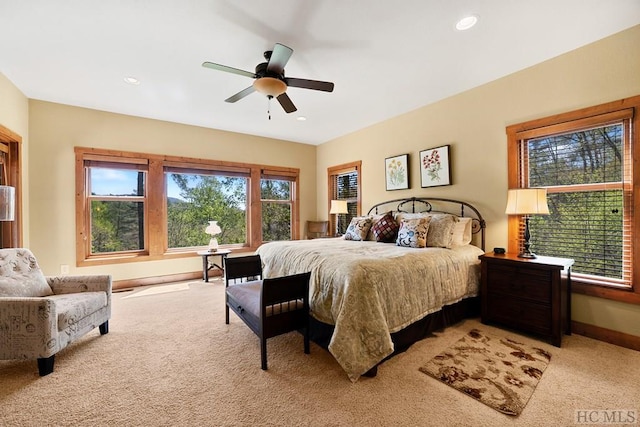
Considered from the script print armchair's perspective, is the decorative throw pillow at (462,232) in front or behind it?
in front

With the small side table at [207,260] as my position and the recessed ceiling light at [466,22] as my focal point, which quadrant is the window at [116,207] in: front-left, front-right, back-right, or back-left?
back-right

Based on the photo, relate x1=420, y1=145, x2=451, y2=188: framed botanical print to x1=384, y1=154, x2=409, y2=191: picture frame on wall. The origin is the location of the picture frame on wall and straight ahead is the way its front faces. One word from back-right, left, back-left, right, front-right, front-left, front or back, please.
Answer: left

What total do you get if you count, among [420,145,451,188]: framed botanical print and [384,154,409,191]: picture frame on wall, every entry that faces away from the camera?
0

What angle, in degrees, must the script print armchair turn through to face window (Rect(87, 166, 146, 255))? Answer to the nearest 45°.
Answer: approximately 135° to its left

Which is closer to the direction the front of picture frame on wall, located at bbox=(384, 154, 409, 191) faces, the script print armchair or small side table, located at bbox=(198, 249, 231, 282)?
the script print armchair

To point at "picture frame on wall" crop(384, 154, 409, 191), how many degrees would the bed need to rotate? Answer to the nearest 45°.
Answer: approximately 135° to its right

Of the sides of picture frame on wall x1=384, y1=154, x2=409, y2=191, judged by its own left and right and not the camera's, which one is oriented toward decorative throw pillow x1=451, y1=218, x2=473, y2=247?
left

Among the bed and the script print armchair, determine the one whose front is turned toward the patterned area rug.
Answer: the script print armchair

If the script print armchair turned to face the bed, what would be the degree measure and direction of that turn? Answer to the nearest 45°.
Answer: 0° — it already faces it

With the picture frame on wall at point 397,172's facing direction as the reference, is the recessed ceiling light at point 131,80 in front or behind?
in front

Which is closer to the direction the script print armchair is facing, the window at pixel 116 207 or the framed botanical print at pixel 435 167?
the framed botanical print
